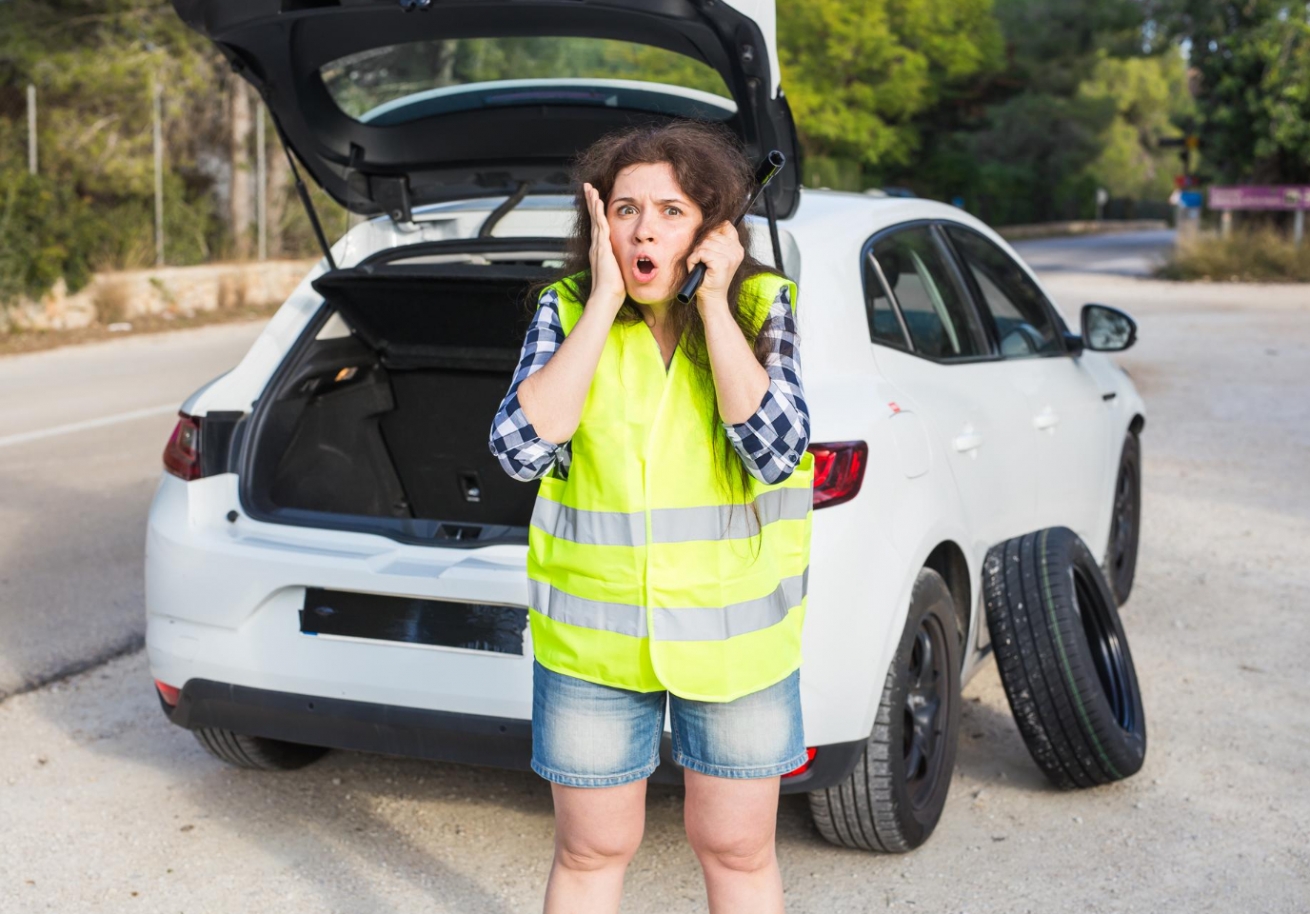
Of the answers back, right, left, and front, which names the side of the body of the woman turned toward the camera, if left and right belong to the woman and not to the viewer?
front

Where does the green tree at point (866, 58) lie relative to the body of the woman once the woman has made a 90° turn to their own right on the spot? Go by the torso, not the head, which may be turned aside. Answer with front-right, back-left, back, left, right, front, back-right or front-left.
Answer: right

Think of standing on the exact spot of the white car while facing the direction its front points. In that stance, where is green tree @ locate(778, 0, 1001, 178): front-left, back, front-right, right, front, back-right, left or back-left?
front-left

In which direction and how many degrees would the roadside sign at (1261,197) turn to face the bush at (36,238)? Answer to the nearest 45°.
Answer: approximately 45° to its right

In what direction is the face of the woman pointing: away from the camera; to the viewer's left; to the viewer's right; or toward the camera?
toward the camera

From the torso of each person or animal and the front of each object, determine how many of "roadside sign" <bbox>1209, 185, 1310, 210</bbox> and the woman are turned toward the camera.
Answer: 2

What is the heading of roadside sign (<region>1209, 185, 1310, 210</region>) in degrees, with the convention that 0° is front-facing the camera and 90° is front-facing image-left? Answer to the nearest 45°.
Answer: approximately 0°

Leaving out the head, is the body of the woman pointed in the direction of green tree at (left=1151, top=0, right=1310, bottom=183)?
no

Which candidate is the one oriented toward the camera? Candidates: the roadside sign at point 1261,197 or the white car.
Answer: the roadside sign

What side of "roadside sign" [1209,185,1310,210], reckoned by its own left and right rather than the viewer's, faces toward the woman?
front

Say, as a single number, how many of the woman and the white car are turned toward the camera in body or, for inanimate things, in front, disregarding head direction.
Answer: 1

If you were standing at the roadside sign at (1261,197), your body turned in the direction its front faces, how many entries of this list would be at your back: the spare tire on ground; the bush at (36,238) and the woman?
0

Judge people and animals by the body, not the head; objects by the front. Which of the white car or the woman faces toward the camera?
the woman

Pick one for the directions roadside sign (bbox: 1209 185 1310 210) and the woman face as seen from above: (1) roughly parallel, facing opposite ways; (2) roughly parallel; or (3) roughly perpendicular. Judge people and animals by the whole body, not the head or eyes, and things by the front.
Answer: roughly parallel

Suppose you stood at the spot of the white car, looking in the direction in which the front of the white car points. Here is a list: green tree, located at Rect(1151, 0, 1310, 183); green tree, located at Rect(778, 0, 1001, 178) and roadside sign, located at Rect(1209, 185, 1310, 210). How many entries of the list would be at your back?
0

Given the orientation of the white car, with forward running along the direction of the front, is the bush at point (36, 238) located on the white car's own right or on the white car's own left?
on the white car's own left

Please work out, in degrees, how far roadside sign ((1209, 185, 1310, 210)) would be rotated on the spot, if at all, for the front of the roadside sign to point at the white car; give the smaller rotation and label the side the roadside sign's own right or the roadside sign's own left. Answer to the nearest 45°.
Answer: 0° — it already faces it

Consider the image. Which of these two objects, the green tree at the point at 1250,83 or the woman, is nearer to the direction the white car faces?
the green tree

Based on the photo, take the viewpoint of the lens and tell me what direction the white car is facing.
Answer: facing away from the viewer and to the right of the viewer
